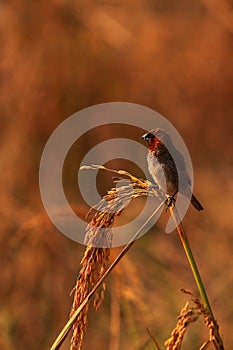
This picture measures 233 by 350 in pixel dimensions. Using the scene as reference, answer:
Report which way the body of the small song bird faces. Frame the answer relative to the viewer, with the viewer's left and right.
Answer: facing to the left of the viewer
